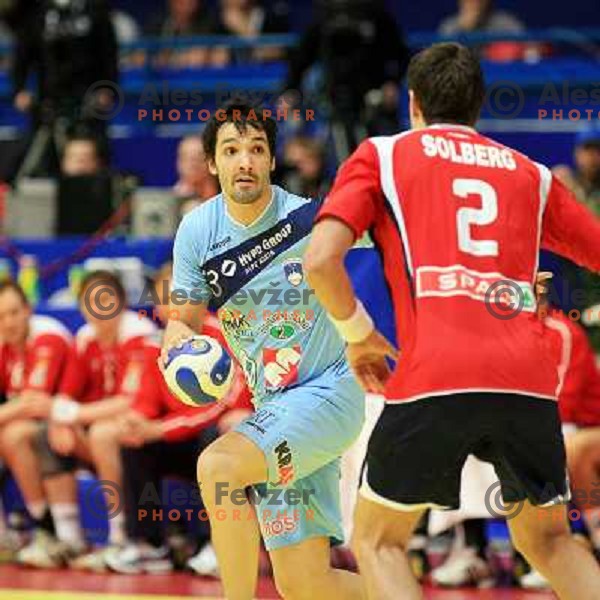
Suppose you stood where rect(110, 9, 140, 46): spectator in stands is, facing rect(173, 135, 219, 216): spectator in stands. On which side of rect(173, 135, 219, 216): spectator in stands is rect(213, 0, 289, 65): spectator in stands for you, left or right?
left

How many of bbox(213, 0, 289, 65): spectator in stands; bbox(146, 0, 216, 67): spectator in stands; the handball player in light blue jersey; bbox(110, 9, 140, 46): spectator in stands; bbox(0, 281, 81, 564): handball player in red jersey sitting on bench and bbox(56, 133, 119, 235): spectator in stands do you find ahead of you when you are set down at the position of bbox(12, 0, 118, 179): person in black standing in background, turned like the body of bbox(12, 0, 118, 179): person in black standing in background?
3

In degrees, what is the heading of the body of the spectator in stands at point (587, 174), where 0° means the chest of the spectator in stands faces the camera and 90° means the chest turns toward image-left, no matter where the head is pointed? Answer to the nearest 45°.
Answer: approximately 0°

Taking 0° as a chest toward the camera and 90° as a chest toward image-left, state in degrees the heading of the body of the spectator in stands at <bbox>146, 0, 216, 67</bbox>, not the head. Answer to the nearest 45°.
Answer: approximately 0°

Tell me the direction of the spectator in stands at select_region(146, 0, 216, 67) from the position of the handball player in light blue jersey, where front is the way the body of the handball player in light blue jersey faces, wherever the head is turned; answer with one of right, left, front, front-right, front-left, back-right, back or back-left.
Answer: back

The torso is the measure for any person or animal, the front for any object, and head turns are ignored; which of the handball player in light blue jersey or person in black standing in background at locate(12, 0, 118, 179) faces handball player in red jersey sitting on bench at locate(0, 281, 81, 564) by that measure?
person in black standing in background at locate(12, 0, 118, 179)

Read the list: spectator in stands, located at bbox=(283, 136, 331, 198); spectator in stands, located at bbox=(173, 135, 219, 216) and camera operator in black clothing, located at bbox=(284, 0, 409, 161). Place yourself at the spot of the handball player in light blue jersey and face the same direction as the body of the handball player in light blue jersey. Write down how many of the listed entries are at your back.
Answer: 3

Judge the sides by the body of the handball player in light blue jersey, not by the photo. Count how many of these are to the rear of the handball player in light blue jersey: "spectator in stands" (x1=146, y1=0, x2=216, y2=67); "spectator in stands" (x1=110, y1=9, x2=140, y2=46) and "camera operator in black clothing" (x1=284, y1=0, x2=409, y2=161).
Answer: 3

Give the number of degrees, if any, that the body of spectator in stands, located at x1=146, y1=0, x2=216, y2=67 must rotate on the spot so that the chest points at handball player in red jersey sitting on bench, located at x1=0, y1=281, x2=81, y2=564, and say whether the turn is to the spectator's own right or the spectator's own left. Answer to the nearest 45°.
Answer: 0° — they already face them

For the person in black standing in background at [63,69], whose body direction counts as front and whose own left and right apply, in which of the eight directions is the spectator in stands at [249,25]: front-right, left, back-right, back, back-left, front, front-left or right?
back-left
